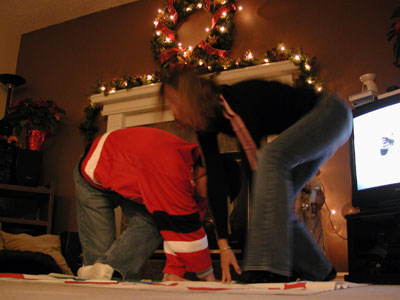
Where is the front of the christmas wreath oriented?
toward the camera

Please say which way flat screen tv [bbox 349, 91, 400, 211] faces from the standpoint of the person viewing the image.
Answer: facing the viewer and to the left of the viewer

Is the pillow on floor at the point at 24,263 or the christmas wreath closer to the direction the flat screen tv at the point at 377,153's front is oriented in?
the pillow on floor

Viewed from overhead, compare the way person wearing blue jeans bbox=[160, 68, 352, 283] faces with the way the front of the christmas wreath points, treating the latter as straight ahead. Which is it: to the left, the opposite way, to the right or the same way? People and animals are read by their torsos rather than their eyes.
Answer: to the right

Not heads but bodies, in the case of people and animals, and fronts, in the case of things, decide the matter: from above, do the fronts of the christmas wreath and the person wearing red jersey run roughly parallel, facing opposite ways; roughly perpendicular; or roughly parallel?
roughly perpendicular

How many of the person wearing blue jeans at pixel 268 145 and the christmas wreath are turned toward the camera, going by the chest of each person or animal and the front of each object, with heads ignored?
1

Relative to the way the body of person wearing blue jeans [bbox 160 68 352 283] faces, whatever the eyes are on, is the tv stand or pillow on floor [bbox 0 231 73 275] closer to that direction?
the pillow on floor

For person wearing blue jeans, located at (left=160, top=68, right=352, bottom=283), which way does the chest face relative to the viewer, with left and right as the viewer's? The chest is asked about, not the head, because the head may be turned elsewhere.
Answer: facing to the left of the viewer

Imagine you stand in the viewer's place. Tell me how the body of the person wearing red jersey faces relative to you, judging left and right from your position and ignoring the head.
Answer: facing to the right of the viewer

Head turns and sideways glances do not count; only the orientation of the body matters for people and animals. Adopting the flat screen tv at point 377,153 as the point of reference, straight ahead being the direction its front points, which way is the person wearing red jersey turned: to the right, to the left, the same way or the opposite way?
the opposite way

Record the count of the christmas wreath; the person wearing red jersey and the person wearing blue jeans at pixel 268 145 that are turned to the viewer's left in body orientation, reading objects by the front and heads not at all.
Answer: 1
